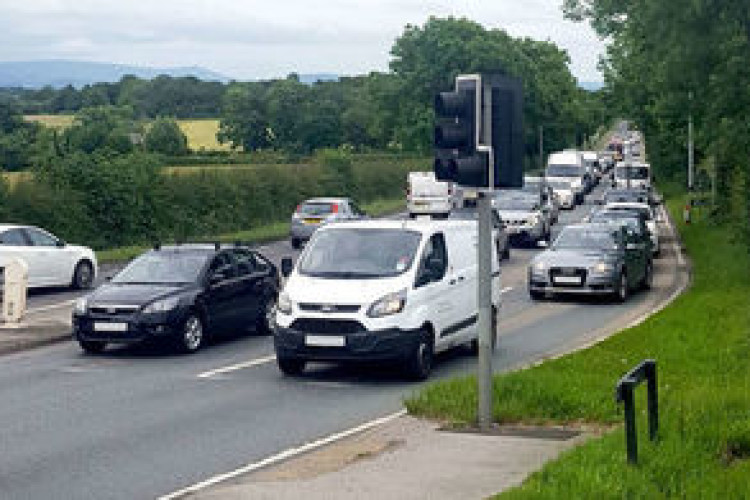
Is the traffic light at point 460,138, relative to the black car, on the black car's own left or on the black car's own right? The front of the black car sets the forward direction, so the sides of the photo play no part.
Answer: on the black car's own left

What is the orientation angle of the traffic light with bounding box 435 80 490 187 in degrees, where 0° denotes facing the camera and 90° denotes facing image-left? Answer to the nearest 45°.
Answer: approximately 90°

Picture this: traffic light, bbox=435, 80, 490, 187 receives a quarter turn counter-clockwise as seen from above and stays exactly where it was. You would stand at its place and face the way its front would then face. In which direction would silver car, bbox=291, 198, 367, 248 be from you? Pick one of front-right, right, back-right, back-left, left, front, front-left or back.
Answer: back

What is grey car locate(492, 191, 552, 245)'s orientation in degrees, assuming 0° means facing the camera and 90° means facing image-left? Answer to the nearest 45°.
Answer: approximately 45°

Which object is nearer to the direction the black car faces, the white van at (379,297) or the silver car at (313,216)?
the white van

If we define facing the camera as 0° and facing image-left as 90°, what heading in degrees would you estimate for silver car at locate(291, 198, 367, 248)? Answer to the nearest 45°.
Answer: approximately 225°

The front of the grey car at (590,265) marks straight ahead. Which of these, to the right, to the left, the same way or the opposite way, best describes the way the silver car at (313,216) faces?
the opposite way

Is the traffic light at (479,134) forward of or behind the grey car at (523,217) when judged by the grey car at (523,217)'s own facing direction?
forward

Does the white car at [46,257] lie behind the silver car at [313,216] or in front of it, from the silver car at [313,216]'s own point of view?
behind

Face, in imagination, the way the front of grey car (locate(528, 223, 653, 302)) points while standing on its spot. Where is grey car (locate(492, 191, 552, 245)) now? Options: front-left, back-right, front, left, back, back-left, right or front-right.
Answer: back-right

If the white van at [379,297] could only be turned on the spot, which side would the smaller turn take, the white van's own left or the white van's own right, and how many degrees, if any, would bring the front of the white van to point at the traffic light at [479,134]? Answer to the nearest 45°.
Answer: approximately 45° to the white van's own left

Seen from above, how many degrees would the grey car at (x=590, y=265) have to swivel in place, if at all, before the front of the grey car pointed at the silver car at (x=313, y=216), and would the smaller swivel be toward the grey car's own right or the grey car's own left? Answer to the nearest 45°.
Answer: approximately 90° to the grey car's own right

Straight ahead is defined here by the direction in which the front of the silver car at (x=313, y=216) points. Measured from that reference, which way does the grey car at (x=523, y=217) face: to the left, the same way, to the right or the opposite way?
the opposite way

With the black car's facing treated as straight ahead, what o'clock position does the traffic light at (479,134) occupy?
The traffic light is roughly at 10 o'clock from the black car.

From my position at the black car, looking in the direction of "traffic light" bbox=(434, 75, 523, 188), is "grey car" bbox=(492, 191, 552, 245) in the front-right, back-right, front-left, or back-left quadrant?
back-left

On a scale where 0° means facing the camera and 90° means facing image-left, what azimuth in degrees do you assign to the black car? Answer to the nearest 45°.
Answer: approximately 45°

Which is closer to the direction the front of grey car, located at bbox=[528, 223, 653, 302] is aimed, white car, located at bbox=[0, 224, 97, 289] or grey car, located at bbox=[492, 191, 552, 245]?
the white car
